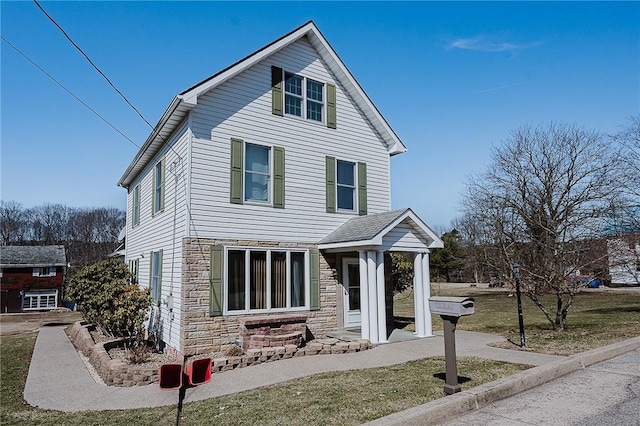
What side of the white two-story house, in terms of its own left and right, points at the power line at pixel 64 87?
right

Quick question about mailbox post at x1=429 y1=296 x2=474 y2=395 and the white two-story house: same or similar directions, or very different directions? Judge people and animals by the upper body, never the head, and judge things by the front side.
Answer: same or similar directions

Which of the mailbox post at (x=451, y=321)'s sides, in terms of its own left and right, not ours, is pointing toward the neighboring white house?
left

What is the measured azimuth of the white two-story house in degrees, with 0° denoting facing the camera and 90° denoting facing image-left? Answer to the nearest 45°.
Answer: approximately 315°

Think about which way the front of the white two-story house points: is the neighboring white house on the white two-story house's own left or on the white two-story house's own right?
on the white two-story house's own left

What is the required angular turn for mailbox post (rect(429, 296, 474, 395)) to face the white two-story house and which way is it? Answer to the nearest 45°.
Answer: approximately 180°

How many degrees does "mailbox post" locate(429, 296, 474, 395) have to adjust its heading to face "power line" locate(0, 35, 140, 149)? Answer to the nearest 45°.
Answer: approximately 135° to its right

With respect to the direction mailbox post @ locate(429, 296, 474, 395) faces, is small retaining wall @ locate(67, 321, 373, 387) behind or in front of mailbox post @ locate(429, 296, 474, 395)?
behind

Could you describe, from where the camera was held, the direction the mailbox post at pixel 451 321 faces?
facing the viewer and to the right of the viewer

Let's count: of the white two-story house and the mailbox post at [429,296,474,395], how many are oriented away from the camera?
0

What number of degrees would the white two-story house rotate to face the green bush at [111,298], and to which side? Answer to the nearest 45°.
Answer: approximately 135° to its right

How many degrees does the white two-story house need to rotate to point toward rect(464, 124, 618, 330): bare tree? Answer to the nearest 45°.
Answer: approximately 90° to its left
